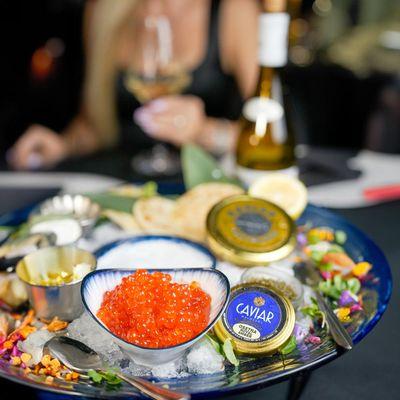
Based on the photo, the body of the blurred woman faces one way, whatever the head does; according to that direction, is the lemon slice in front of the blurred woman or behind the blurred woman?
in front

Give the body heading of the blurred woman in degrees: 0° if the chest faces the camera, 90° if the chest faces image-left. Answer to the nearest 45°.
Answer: approximately 0°

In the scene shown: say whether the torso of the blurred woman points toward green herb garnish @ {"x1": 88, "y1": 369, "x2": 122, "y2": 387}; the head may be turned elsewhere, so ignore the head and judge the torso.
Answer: yes

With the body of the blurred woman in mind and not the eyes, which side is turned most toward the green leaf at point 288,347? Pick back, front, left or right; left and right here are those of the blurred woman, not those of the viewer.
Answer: front

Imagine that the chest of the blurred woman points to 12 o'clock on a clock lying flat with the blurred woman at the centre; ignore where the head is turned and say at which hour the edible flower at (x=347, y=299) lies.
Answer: The edible flower is roughly at 12 o'clock from the blurred woman.

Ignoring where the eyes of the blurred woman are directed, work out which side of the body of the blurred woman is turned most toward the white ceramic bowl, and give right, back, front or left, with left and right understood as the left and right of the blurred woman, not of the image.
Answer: front

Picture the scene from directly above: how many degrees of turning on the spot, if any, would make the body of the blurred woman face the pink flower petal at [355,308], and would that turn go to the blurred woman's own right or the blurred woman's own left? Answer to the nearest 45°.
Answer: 0° — they already face it

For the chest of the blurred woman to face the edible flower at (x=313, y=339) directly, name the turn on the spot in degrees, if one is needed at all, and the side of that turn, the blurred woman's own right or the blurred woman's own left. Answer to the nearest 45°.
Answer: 0° — they already face it

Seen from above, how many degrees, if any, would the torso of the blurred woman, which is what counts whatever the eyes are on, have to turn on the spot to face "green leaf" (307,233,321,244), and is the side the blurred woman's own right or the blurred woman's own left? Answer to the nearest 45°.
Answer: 0° — they already face it

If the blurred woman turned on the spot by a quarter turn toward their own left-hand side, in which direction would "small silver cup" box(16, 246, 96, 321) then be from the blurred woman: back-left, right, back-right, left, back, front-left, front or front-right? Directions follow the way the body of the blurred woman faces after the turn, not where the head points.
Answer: right

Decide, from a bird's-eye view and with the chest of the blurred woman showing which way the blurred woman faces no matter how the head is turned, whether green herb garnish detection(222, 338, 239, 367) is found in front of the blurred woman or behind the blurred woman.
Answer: in front

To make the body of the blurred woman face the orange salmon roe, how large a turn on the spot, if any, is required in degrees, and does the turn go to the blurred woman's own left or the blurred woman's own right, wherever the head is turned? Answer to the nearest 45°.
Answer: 0° — they already face it
